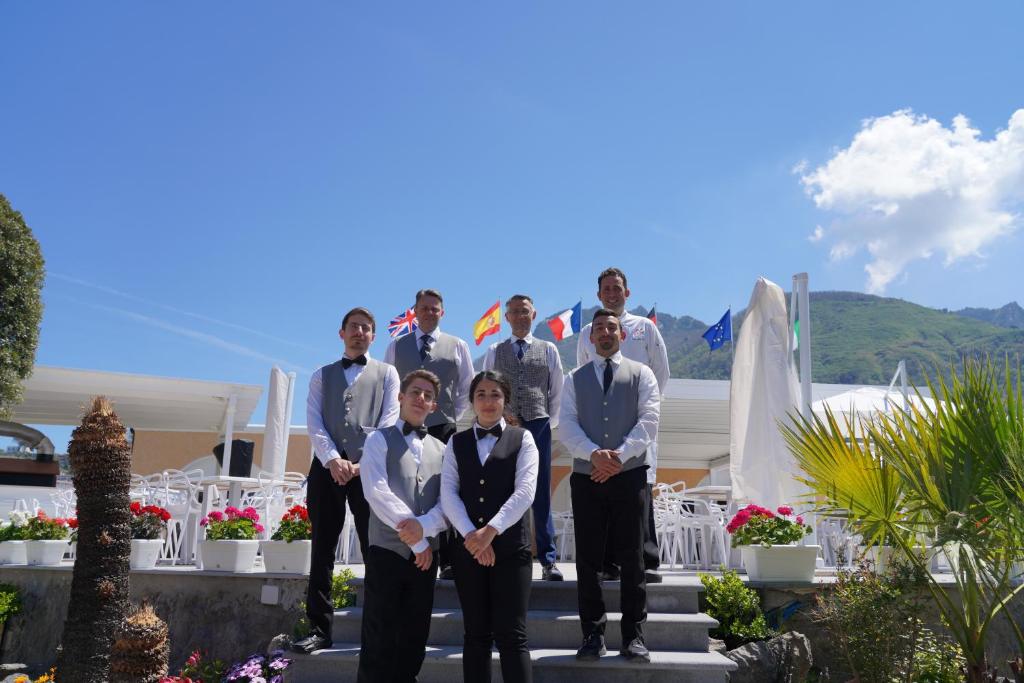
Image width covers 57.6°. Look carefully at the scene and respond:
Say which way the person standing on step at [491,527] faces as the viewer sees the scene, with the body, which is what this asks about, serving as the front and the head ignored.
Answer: toward the camera

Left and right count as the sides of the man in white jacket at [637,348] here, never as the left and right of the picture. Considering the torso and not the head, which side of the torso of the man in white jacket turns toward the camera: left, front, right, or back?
front

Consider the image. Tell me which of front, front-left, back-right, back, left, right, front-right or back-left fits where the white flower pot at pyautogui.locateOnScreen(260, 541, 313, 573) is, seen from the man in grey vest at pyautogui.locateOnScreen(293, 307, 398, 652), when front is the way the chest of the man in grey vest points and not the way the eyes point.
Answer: back

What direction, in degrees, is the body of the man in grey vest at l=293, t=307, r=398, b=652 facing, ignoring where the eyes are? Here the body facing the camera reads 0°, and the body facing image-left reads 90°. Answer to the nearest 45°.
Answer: approximately 0°

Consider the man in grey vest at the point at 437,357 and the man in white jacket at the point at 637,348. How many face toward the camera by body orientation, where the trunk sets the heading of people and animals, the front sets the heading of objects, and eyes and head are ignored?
2

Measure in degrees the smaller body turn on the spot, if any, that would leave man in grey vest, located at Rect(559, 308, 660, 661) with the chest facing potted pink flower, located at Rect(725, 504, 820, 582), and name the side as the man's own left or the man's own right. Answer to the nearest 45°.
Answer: approximately 135° to the man's own left

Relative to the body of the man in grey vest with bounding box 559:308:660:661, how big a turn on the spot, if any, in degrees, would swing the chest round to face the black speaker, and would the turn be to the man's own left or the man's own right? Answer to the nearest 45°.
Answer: approximately 135° to the man's own right

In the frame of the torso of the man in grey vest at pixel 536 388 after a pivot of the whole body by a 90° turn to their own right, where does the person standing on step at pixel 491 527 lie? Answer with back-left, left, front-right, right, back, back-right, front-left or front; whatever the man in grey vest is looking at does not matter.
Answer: left

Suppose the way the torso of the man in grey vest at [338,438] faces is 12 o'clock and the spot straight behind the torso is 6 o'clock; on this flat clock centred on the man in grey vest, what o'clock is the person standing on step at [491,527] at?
The person standing on step is roughly at 11 o'clock from the man in grey vest.

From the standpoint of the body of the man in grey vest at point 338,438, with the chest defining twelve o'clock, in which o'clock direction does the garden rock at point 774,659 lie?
The garden rock is roughly at 9 o'clock from the man in grey vest.

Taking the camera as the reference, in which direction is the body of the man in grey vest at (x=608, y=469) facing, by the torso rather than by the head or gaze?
toward the camera

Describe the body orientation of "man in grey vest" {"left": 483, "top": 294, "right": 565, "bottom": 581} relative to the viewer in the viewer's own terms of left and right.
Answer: facing the viewer

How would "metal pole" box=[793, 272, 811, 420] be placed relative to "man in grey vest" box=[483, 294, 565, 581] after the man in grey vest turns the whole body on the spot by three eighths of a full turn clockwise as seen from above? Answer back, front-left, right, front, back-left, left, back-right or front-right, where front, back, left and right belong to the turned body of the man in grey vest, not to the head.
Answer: right
